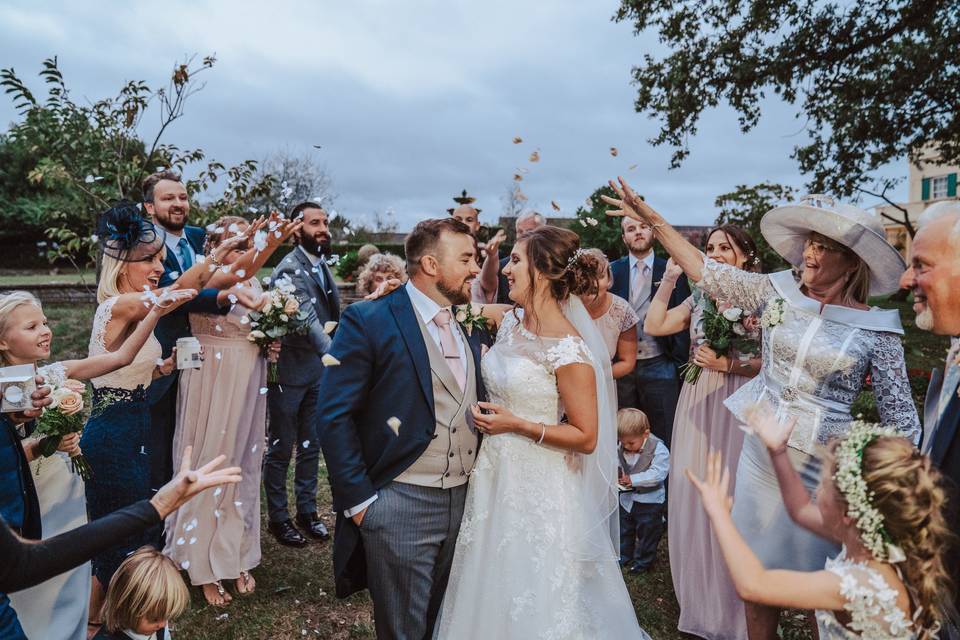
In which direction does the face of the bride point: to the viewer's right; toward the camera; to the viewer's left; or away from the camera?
to the viewer's left

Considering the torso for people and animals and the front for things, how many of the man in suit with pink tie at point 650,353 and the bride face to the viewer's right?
0

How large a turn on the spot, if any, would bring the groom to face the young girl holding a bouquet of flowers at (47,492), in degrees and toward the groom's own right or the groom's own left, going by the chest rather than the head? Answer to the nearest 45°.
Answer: approximately 135° to the groom's own right

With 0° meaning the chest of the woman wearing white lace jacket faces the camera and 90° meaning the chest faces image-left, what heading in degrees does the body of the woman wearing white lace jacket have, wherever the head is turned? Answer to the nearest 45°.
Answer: approximately 45°

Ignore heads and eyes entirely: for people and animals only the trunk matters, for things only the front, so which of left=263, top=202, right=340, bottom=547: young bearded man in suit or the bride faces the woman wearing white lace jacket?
the young bearded man in suit

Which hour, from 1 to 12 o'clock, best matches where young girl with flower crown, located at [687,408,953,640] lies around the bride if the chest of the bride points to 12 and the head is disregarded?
The young girl with flower crown is roughly at 9 o'clock from the bride.

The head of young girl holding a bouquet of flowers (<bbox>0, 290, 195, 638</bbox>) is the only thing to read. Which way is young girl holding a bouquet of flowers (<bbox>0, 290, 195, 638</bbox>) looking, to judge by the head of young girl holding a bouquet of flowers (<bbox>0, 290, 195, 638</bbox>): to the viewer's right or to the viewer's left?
to the viewer's right

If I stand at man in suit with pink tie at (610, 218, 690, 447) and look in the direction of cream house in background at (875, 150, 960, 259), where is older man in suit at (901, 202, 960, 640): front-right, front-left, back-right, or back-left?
back-right

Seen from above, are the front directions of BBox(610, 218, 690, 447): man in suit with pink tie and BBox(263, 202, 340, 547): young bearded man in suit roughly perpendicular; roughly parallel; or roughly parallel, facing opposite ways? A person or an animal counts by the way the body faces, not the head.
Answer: roughly perpendicular

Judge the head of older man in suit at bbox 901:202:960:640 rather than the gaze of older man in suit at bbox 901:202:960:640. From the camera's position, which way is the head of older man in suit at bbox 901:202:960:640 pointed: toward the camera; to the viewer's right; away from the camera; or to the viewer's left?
to the viewer's left

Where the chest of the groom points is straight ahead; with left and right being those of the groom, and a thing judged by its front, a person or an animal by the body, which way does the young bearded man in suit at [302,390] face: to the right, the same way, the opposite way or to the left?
the same way

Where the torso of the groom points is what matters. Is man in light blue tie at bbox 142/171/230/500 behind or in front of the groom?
behind

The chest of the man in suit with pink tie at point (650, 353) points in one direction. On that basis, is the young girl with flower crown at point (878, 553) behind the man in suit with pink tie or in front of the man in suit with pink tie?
in front

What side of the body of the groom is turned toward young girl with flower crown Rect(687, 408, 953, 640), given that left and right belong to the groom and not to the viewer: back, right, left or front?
front

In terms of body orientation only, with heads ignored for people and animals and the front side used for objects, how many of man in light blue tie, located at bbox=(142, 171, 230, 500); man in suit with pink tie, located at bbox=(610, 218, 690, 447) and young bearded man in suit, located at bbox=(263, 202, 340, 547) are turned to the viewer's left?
0

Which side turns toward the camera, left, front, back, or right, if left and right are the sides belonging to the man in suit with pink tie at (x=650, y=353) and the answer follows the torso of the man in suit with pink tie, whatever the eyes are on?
front

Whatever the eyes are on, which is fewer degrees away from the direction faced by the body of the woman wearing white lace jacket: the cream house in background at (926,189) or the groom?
the groom
